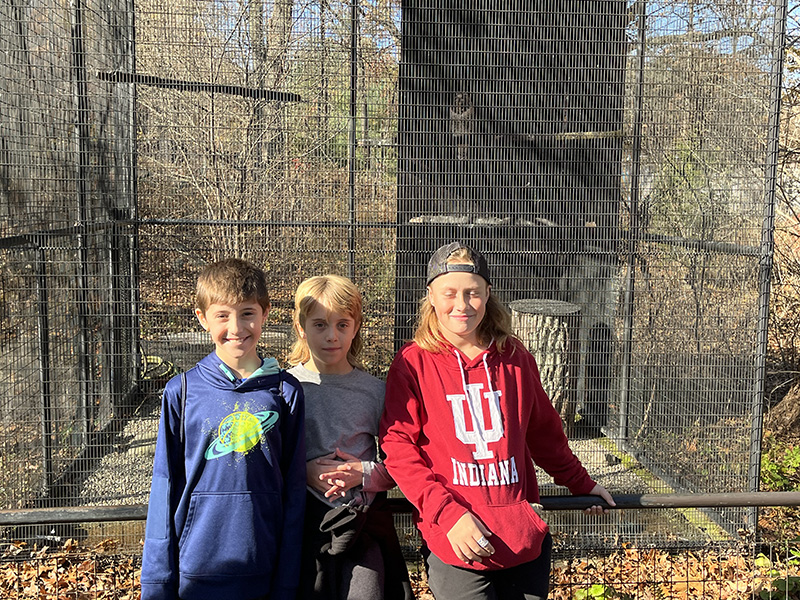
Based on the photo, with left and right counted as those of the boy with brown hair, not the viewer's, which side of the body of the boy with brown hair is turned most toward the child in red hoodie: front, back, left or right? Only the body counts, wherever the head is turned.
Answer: left

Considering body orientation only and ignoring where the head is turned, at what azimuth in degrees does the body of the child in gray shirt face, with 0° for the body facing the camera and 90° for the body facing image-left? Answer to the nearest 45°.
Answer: approximately 0°

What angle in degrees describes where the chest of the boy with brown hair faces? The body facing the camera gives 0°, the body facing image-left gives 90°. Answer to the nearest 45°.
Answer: approximately 0°

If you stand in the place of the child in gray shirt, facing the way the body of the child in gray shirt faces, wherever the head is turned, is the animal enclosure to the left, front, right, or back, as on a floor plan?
back

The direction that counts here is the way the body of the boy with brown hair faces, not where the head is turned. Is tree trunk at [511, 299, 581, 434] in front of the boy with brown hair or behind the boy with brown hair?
behind

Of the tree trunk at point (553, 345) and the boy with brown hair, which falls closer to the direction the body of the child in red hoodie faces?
the boy with brown hair
